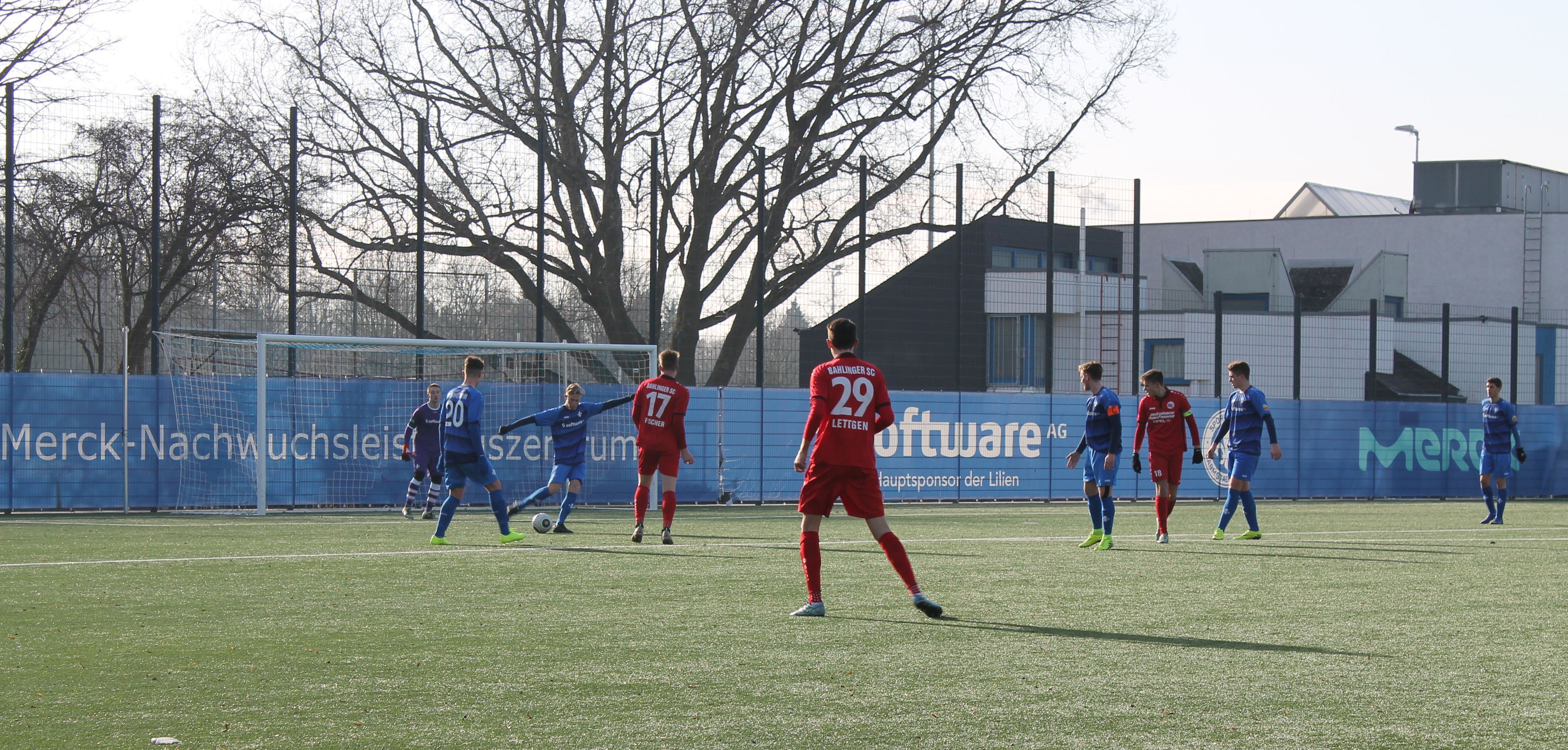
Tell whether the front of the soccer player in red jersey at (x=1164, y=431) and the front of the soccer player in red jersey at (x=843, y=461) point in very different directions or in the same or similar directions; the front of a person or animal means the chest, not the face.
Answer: very different directions

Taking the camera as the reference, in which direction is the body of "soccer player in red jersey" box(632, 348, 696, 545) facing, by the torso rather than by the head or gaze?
away from the camera

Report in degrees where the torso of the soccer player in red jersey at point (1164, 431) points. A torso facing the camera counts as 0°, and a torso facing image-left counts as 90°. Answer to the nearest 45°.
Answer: approximately 0°

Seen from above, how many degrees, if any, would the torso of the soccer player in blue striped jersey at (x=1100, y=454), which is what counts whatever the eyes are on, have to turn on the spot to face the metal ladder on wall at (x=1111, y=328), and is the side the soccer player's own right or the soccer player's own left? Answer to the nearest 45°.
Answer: approximately 135° to the soccer player's own right

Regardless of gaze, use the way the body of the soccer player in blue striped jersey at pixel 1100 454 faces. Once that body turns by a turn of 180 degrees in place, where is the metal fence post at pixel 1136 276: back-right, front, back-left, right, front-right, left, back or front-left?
front-left

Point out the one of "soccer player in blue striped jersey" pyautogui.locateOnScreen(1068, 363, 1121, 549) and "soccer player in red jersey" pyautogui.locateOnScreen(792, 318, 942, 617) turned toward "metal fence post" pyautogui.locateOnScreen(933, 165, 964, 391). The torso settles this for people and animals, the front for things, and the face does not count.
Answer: the soccer player in red jersey

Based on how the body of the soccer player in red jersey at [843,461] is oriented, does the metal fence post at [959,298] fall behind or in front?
in front

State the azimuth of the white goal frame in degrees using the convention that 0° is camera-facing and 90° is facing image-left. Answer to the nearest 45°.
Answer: approximately 315°

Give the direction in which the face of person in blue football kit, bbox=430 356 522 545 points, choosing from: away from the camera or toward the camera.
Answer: away from the camera

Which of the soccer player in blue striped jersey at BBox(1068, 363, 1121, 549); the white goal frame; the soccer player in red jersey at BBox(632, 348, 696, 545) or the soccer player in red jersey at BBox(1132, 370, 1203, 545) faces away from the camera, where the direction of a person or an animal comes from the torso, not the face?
the soccer player in red jersey at BBox(632, 348, 696, 545)

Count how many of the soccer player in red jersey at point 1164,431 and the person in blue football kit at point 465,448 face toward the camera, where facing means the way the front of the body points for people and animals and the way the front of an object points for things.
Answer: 1

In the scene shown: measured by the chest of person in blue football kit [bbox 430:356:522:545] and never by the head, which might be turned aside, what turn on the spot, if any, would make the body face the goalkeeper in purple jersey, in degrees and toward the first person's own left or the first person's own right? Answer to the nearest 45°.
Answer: approximately 45° to the first person's own left

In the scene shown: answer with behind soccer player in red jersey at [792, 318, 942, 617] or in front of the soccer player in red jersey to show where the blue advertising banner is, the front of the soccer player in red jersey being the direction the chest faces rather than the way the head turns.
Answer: in front

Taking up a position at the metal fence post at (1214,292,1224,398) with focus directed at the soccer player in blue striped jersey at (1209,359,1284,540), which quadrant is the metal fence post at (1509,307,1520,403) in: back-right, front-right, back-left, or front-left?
back-left

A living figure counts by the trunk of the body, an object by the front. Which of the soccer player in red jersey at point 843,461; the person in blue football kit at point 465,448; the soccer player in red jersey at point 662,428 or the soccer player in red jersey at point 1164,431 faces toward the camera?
the soccer player in red jersey at point 1164,431

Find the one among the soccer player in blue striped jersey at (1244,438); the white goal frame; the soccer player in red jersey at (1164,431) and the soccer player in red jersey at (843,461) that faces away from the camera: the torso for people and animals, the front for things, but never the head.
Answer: the soccer player in red jersey at (843,461)

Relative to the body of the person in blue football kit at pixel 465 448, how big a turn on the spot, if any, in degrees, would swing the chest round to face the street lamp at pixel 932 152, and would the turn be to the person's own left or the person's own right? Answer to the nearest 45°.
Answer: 0° — they already face it

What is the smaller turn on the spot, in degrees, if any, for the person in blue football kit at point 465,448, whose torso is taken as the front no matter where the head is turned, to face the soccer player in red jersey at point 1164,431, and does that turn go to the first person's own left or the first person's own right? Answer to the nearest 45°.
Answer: approximately 45° to the first person's own right
